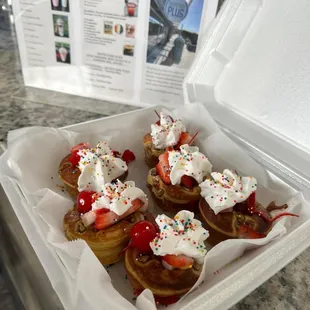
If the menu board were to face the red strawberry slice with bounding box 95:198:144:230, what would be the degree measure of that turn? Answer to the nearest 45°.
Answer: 0° — it already faces it

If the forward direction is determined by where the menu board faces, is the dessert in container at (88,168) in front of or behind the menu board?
in front

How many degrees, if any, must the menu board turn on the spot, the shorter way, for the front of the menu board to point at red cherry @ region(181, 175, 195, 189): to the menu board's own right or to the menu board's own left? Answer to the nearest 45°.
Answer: approximately 45° to the menu board's own left

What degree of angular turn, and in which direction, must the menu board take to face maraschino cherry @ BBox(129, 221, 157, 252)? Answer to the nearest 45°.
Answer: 0° — it already faces it

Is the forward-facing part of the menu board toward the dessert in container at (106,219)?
yes

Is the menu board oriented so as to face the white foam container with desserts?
yes

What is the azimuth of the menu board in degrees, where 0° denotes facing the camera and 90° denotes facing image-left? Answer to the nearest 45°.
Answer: approximately 0°
